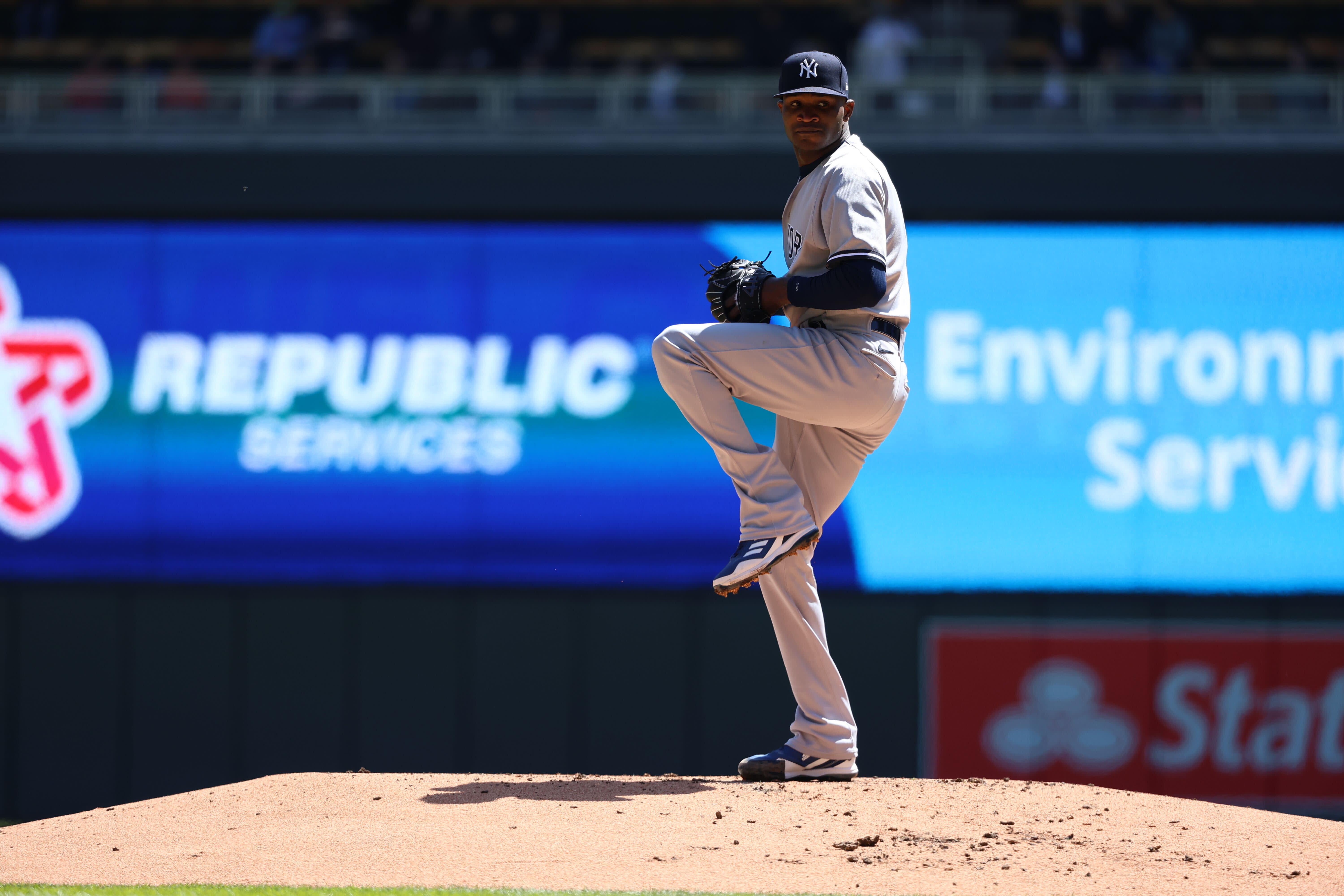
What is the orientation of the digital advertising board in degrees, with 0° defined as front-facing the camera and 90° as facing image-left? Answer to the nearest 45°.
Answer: approximately 0°

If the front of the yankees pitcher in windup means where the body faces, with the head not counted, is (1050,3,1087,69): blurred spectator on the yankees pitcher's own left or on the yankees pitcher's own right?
on the yankees pitcher's own right

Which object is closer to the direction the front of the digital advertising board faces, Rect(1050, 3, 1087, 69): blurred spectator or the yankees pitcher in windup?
the yankees pitcher in windup

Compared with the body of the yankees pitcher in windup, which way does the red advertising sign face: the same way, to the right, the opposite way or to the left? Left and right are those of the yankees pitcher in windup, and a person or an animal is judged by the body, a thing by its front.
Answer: to the left

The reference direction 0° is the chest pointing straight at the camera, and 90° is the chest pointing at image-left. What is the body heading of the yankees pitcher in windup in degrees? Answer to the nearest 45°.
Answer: approximately 90°

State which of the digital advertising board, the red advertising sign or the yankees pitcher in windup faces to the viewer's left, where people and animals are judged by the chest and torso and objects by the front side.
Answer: the yankees pitcher in windup

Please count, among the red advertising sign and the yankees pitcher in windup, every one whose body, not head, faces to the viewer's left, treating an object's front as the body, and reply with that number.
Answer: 1
